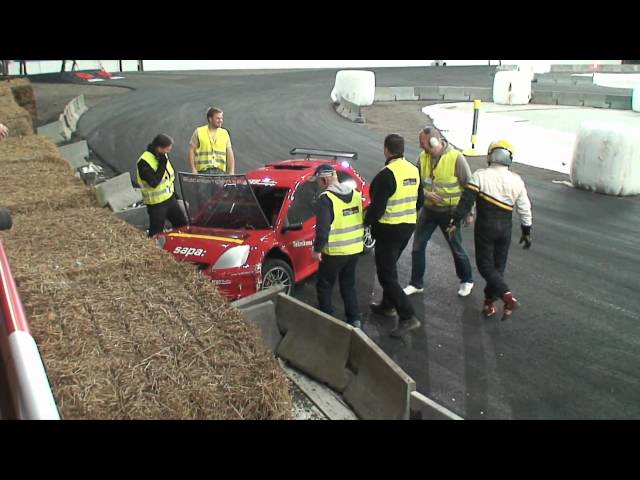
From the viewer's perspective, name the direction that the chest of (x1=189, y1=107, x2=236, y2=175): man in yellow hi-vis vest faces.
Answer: toward the camera

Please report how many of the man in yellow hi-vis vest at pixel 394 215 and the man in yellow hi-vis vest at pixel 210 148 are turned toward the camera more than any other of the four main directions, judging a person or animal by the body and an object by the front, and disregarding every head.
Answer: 1

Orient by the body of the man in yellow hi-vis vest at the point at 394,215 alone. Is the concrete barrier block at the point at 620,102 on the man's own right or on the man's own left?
on the man's own right

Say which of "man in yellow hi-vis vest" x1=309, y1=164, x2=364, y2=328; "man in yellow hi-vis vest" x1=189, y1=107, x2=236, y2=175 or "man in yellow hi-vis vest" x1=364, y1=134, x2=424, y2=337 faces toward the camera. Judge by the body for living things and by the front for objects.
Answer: "man in yellow hi-vis vest" x1=189, y1=107, x2=236, y2=175

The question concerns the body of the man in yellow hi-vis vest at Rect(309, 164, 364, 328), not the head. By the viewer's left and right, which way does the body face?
facing away from the viewer and to the left of the viewer

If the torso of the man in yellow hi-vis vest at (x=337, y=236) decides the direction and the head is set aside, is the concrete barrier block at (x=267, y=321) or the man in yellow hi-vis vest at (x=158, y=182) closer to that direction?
the man in yellow hi-vis vest

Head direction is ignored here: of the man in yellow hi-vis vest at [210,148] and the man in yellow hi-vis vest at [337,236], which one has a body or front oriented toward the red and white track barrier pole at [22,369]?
the man in yellow hi-vis vest at [210,148]

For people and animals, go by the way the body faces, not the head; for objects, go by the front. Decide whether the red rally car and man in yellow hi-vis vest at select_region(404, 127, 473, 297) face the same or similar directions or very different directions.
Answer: same or similar directions

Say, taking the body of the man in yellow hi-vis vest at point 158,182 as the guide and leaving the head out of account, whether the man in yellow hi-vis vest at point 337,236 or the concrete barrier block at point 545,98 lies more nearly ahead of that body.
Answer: the man in yellow hi-vis vest

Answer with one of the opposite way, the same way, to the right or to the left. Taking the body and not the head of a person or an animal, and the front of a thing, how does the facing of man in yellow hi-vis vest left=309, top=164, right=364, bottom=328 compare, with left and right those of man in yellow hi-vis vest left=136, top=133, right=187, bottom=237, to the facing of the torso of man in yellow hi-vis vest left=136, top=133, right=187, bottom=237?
the opposite way

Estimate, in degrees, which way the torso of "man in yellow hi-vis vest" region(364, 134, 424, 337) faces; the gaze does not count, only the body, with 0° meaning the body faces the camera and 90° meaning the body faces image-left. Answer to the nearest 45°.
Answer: approximately 135°

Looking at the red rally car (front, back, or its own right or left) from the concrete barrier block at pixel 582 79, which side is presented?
back

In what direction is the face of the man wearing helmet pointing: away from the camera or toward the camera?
away from the camera

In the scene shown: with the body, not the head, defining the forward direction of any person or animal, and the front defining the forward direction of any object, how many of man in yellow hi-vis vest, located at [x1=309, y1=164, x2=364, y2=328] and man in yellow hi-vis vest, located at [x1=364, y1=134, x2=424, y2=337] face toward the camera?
0

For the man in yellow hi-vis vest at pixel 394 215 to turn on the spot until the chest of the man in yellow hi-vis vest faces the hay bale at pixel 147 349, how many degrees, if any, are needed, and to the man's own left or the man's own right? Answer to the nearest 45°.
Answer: approximately 90° to the man's own left

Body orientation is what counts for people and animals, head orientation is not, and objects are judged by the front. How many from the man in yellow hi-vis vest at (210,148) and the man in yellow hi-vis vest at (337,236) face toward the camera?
1

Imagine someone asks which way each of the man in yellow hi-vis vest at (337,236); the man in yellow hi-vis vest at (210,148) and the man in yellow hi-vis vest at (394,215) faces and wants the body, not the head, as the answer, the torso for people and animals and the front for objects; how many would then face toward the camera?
1

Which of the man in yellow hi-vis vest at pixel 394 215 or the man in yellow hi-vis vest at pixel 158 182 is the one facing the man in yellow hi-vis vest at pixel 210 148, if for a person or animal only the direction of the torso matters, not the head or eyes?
the man in yellow hi-vis vest at pixel 394 215
